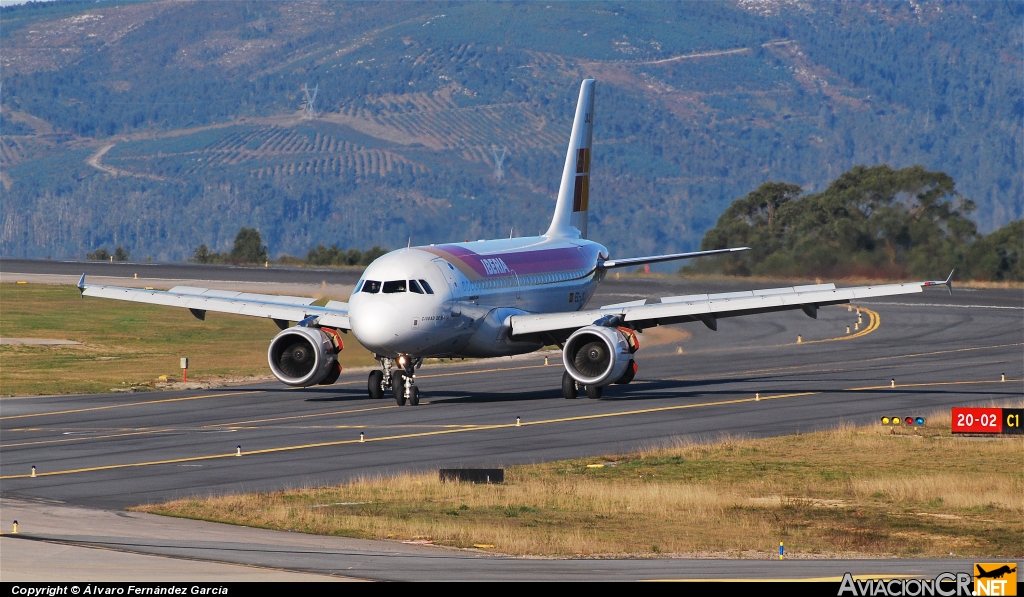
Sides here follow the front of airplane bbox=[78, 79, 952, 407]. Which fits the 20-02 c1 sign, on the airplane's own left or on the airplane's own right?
on the airplane's own left

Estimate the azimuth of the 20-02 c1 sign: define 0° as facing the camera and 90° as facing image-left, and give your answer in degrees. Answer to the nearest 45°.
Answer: approximately 0°

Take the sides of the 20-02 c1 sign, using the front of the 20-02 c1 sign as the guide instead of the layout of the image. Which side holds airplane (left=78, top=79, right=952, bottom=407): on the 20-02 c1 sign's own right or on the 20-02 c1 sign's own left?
on the 20-02 c1 sign's own right

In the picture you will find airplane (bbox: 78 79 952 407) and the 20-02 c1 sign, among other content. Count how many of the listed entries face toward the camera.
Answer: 2
